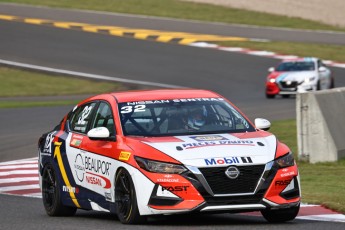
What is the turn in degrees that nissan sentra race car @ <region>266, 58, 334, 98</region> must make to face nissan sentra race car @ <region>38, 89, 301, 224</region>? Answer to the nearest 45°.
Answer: approximately 45° to its left

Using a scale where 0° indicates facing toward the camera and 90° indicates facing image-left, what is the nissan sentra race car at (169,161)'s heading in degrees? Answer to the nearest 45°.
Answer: approximately 315°

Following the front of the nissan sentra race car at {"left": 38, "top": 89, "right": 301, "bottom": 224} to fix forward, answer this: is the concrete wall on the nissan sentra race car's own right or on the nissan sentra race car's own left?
on the nissan sentra race car's own left

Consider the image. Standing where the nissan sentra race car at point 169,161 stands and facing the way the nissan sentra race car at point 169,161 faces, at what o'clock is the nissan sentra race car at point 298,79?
the nissan sentra race car at point 298,79 is roughly at 8 o'clock from the nissan sentra race car at point 169,161.

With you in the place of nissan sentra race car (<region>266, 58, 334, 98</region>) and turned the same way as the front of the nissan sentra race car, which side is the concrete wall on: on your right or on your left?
on your left

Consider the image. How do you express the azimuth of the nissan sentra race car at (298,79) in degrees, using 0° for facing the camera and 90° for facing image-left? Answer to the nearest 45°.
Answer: approximately 45°
